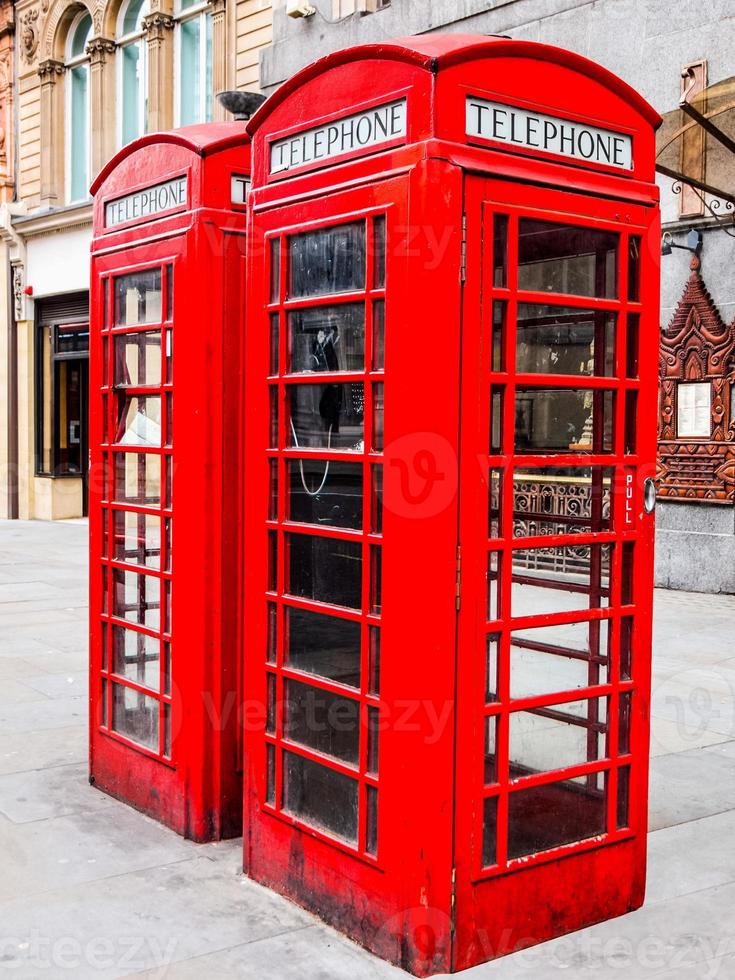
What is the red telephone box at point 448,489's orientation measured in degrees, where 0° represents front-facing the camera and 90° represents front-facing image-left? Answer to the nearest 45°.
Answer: approximately 315°

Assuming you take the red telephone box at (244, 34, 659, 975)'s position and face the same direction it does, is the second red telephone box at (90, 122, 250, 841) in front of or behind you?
behind

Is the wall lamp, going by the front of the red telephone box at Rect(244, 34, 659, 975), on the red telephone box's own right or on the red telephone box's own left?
on the red telephone box's own left

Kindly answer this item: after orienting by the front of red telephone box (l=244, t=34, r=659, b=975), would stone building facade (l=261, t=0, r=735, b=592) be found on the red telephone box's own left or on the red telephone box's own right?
on the red telephone box's own left

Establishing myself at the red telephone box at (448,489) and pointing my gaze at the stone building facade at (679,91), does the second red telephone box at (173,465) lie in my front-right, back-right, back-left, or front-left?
front-left
